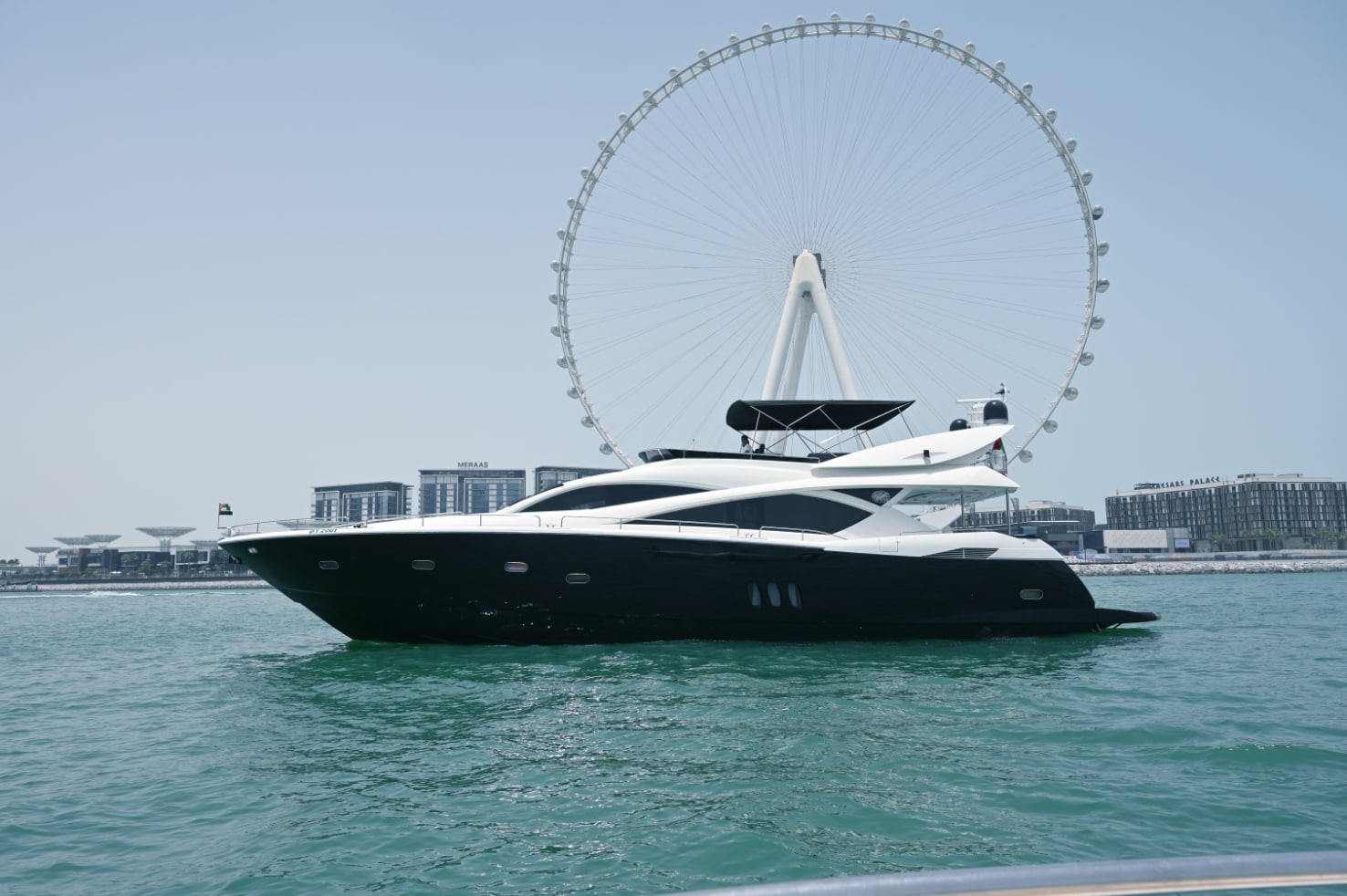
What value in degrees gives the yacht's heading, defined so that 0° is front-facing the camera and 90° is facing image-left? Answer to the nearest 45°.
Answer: approximately 90°

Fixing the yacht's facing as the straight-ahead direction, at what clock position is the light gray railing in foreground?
The light gray railing in foreground is roughly at 9 o'clock from the yacht.
